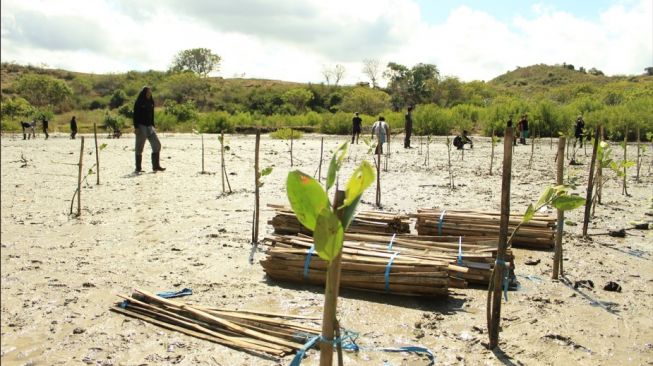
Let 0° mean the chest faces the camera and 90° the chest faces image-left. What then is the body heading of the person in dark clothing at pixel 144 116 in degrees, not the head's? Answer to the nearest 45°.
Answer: approximately 315°

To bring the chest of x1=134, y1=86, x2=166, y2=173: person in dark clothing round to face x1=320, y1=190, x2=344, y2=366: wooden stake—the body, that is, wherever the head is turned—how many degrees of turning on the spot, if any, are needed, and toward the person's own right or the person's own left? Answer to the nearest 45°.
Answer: approximately 45° to the person's own right

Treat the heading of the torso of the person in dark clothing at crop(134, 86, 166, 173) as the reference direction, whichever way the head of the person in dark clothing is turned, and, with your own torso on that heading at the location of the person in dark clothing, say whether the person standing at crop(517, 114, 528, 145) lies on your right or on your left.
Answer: on your left

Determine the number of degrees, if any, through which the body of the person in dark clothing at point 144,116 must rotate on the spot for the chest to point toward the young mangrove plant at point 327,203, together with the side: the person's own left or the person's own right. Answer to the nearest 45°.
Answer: approximately 45° to the person's own right

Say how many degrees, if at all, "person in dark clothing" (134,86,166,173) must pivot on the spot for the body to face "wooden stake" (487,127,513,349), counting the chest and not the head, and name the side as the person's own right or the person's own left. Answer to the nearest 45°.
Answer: approximately 45° to the person's own right

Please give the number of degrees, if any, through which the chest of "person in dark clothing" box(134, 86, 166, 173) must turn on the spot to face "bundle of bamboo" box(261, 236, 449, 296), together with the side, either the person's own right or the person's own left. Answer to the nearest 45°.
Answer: approximately 45° to the person's own right

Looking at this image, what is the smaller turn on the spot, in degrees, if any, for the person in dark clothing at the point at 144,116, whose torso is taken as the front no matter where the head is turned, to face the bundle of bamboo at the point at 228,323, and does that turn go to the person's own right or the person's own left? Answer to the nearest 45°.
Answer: approximately 45° to the person's own right
